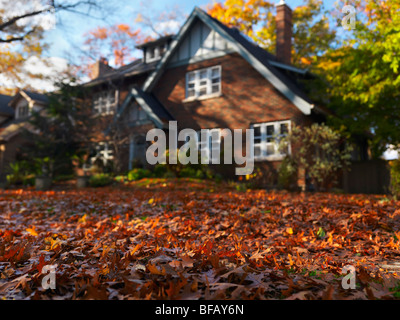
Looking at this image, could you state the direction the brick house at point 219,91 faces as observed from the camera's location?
facing the viewer and to the left of the viewer

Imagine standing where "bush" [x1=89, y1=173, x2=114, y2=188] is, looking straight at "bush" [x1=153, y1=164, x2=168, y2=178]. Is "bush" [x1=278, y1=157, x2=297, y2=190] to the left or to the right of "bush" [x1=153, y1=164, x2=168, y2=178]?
right

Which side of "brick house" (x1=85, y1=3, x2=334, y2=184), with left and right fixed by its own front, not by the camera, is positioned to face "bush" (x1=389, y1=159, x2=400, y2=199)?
left

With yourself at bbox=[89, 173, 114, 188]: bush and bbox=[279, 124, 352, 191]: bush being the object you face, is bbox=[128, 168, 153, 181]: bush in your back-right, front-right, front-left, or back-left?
front-left

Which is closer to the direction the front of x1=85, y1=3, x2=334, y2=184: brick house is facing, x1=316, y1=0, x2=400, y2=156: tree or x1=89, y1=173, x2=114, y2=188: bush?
the bush

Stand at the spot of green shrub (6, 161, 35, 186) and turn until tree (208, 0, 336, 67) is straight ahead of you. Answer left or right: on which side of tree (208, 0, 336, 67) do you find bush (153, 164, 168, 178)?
right

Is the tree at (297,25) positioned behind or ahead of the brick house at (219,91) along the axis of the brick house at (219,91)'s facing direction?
behind

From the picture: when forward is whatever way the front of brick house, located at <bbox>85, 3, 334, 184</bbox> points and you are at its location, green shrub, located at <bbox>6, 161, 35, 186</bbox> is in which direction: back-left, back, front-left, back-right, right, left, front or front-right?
front-right
